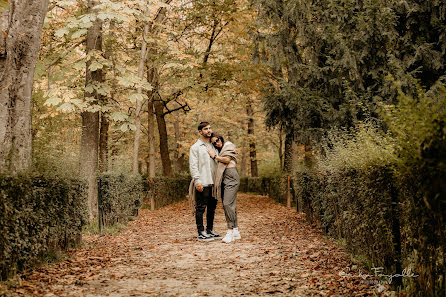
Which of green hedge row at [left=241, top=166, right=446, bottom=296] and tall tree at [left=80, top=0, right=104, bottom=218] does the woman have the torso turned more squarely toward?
the tall tree

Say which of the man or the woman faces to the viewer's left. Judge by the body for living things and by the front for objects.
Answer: the woman

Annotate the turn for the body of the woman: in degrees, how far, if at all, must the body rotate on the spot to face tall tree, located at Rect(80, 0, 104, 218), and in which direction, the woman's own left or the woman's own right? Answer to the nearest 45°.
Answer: approximately 45° to the woman's own right

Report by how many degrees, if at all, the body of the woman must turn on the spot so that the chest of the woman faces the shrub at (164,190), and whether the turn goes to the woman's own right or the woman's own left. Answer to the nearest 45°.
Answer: approximately 90° to the woman's own right

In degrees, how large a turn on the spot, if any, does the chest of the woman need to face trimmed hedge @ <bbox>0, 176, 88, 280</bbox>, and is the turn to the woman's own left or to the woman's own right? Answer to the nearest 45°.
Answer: approximately 45° to the woman's own left

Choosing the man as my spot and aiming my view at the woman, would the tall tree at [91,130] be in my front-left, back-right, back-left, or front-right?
back-left

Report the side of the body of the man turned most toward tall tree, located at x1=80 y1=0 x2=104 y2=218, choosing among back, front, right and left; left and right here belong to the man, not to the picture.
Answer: back

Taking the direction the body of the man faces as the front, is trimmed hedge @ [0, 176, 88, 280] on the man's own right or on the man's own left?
on the man's own right

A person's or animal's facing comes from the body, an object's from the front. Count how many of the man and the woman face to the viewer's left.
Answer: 1

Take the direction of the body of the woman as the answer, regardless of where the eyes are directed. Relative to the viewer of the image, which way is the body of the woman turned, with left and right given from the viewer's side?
facing to the left of the viewer
